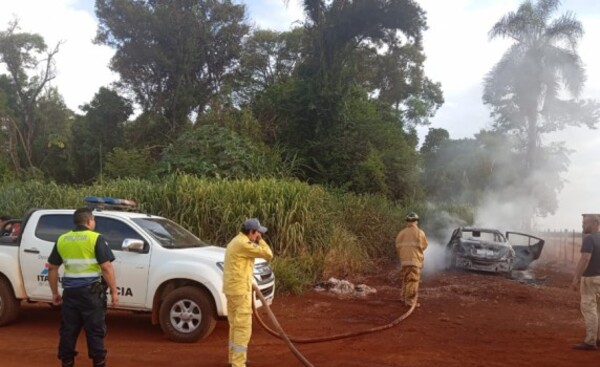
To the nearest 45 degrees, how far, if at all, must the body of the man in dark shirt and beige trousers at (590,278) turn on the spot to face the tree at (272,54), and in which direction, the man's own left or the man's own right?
approximately 45° to the man's own right

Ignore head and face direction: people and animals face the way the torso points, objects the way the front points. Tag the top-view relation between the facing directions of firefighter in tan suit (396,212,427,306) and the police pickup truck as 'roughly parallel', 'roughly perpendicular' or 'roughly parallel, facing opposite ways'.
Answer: roughly perpendicular

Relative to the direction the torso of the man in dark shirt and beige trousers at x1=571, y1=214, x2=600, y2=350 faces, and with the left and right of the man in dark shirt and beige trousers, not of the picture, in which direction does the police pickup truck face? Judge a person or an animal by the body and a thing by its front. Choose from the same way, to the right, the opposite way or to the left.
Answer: the opposite way

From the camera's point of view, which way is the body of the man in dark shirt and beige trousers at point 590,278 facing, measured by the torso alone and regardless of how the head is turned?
to the viewer's left

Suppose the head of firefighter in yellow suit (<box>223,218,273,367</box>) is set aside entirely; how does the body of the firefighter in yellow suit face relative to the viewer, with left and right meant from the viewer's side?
facing to the right of the viewer

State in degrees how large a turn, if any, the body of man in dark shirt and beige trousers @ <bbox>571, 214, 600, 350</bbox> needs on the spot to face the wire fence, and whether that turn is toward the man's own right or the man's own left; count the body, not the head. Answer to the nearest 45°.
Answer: approximately 90° to the man's own right

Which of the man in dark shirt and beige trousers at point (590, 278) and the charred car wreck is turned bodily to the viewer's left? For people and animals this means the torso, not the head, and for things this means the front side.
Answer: the man in dark shirt and beige trousers
